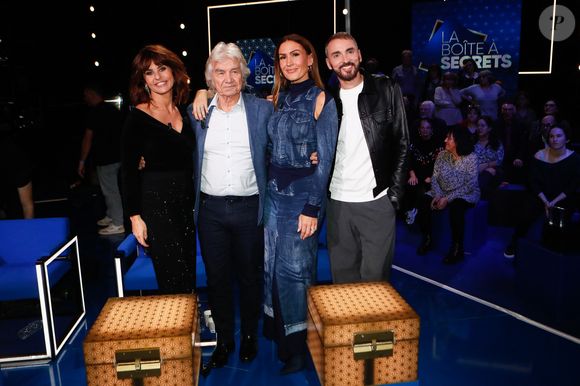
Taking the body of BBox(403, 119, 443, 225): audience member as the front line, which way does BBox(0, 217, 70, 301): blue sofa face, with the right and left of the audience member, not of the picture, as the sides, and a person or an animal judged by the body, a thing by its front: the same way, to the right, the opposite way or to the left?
to the left

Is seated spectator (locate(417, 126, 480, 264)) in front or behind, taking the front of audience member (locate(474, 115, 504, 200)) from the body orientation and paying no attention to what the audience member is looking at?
in front

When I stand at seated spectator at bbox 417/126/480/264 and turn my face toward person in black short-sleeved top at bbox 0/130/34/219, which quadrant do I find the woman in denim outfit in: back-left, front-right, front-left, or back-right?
front-left

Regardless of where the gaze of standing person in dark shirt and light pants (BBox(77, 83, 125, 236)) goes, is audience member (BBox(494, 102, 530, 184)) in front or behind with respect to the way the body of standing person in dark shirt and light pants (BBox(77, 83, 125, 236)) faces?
behind

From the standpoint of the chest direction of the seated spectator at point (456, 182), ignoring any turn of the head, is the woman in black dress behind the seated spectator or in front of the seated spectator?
in front

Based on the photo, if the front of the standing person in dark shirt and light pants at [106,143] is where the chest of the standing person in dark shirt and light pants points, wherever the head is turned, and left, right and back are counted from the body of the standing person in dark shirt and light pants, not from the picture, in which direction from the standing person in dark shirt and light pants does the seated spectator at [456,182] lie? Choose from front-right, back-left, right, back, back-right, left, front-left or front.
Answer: back-left

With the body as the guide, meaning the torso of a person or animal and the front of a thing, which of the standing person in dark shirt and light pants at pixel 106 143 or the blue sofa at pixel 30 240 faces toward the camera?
the blue sofa

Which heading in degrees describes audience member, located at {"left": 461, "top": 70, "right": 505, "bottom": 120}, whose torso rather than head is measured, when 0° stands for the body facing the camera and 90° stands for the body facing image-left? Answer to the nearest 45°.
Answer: approximately 45°

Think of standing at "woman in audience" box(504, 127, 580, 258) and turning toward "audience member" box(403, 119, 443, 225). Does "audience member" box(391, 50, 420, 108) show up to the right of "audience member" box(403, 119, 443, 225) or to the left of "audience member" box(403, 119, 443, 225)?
right

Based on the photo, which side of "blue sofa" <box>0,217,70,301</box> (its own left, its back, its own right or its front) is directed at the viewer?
front
